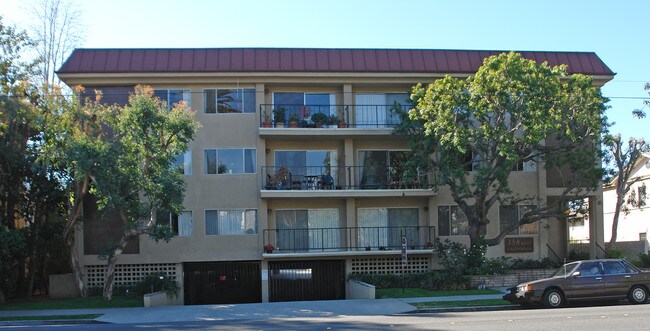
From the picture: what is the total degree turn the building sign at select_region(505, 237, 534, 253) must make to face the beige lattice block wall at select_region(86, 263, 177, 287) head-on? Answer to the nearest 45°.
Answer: approximately 90° to its right

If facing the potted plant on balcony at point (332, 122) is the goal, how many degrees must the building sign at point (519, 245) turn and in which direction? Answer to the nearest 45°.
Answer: approximately 45° to its right

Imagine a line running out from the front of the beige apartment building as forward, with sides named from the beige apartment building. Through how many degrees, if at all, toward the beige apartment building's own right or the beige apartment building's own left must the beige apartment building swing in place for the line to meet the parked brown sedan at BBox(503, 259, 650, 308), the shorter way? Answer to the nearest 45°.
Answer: approximately 45° to the beige apartment building's own left

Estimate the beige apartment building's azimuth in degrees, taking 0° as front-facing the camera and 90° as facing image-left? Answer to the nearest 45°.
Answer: approximately 0°

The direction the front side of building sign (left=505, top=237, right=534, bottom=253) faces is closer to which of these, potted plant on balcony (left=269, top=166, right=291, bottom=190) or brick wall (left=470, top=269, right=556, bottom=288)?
the brick wall

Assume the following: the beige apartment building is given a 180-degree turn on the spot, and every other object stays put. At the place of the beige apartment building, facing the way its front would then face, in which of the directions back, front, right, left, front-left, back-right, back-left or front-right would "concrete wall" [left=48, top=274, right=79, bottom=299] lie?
left

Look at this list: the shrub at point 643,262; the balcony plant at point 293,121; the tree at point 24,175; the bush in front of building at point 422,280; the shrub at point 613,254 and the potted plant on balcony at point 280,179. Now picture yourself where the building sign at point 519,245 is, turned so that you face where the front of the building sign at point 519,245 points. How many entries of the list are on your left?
2

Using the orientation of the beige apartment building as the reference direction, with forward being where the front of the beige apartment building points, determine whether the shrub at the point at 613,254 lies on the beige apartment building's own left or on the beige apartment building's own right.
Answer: on the beige apartment building's own left

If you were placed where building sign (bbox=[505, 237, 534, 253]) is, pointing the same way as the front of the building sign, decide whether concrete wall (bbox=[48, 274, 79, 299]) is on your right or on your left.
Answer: on your right

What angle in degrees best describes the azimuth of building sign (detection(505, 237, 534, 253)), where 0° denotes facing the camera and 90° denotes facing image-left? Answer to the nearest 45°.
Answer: approximately 0°

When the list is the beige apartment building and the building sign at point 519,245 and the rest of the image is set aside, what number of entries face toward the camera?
2

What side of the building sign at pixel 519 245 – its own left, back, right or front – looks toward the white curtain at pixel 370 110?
right
